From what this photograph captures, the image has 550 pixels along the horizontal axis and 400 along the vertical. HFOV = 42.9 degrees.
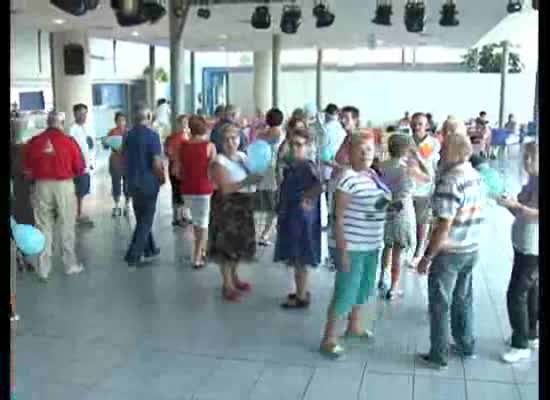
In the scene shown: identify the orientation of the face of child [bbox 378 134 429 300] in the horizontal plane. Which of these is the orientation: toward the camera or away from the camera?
away from the camera

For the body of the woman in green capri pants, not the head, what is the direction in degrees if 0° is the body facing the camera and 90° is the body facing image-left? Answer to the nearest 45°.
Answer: approximately 315°

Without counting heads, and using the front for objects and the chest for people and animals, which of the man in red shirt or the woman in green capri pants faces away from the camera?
the man in red shirt

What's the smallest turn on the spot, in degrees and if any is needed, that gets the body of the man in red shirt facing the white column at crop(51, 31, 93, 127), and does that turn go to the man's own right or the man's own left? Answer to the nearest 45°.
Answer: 0° — they already face it

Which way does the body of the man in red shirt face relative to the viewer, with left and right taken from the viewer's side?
facing away from the viewer

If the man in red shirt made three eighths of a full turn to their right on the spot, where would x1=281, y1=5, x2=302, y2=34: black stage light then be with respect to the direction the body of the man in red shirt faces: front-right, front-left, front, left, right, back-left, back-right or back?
left

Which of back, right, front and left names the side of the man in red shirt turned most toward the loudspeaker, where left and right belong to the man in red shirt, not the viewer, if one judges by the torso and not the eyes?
front

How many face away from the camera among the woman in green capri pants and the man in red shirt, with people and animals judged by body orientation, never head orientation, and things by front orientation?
1

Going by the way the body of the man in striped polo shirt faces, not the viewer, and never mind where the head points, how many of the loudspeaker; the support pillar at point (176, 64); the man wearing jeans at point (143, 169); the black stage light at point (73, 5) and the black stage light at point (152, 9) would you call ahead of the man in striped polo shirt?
5

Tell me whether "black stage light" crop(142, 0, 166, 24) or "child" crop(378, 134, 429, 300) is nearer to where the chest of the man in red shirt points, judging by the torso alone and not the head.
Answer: the black stage light

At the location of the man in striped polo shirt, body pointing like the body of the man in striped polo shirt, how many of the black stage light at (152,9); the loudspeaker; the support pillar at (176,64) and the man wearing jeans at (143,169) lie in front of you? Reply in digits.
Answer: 4
